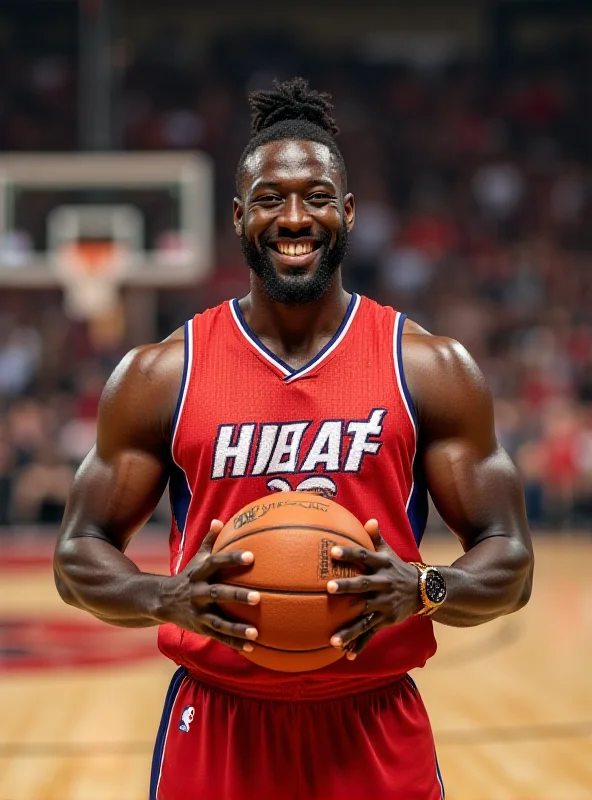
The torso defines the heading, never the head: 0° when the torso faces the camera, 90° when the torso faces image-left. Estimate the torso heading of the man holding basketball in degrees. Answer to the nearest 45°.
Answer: approximately 0°
